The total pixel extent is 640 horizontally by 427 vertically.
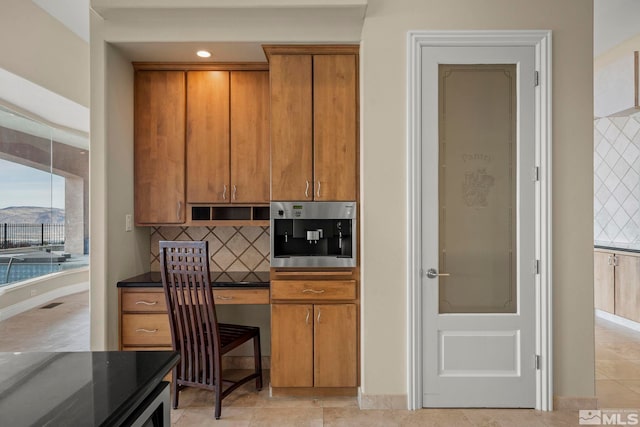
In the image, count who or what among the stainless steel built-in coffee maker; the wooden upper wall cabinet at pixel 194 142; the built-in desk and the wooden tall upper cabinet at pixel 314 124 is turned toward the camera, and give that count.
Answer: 4

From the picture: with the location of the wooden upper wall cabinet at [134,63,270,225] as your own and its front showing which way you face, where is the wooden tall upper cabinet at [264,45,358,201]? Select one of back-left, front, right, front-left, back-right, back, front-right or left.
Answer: front-left

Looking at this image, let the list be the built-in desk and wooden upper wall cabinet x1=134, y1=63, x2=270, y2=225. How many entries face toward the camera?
2

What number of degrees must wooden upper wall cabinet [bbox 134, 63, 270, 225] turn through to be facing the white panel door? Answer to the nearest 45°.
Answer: approximately 45° to its left

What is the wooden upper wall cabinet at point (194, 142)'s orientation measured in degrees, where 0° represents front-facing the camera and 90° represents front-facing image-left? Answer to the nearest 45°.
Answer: approximately 0°

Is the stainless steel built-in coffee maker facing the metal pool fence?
no

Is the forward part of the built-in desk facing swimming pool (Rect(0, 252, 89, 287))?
no

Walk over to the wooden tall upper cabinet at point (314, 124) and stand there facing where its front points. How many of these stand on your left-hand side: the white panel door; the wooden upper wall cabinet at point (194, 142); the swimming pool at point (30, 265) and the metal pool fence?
1

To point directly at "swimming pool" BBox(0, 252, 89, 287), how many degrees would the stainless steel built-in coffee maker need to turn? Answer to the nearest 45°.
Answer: approximately 135° to its right

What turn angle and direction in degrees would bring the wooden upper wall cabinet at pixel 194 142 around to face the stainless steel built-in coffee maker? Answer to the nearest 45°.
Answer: approximately 45° to its left

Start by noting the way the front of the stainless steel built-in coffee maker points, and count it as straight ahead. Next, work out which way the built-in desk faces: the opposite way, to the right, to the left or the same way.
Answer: the same way

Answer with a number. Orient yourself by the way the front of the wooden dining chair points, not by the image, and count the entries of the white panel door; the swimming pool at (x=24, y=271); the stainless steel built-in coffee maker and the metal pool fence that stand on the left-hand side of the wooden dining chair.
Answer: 2

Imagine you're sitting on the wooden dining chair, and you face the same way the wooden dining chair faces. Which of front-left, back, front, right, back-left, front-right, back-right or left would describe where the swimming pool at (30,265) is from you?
left

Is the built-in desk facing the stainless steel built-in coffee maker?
no

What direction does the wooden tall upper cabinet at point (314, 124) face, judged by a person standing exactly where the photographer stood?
facing the viewer

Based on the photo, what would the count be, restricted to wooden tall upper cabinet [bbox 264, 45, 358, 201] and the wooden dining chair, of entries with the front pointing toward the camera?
1

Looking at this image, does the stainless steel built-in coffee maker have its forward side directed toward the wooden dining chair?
no

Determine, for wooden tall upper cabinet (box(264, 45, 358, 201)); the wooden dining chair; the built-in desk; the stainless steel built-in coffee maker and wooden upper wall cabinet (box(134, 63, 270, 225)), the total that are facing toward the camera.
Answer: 4

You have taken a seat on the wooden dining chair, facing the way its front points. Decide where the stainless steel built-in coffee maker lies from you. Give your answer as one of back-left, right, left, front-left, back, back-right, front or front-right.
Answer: front-right

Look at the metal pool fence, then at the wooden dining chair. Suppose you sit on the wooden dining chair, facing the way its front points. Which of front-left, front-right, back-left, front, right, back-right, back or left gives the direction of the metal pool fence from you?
left
